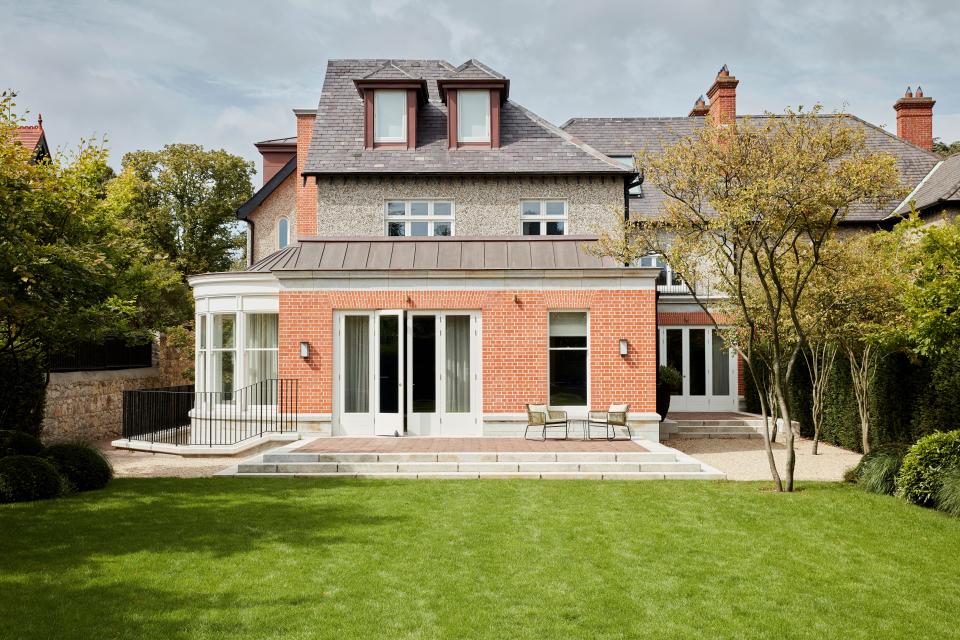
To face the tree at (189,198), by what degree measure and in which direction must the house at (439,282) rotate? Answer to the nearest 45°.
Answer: approximately 135° to its right

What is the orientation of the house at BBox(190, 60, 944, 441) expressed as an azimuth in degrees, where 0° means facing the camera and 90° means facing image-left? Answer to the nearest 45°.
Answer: approximately 0°

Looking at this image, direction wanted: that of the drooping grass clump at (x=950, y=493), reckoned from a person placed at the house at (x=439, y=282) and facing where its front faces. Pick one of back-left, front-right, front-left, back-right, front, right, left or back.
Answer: front-left

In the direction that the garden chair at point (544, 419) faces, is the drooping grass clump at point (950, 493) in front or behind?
in front

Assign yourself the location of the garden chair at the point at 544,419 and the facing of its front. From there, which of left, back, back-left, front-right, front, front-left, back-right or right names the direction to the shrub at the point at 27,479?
right

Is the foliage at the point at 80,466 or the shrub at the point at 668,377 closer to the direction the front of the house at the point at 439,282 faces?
the foliage

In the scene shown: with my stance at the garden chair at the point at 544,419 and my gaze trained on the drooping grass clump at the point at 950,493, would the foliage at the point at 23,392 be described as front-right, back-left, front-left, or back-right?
back-right

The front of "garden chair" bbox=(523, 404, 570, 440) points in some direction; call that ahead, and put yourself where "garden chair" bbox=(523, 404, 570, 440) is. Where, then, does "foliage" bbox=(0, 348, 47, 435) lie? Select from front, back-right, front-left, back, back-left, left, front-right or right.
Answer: back-right

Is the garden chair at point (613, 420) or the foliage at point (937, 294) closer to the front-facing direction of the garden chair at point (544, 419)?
the foliage

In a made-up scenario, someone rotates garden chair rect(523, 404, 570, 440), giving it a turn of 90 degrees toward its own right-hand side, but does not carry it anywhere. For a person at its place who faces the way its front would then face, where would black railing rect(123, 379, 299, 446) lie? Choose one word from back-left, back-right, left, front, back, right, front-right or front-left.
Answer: front-right

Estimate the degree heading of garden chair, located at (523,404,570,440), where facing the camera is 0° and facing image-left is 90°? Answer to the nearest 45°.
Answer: approximately 315°
